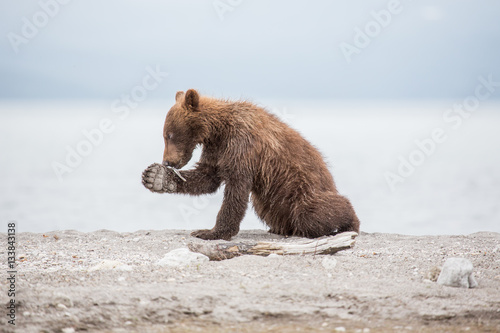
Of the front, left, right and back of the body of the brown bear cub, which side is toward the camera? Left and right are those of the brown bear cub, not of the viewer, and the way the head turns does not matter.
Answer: left

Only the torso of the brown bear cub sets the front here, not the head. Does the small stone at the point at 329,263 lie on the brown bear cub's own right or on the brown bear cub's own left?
on the brown bear cub's own left

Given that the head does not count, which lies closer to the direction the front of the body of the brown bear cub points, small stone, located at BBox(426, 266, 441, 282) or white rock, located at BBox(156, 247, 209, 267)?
the white rock

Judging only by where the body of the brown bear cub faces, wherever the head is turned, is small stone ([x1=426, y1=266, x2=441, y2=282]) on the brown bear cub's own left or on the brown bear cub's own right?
on the brown bear cub's own left

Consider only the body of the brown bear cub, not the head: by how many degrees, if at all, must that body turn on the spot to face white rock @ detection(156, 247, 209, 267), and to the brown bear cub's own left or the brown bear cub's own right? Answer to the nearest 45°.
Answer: approximately 90° to the brown bear cub's own left

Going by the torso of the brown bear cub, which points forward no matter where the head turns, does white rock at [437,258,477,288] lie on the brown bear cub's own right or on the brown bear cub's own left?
on the brown bear cub's own left

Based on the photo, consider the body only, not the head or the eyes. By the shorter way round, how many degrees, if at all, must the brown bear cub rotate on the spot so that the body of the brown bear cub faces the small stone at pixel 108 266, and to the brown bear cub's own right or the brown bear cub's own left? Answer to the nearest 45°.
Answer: approximately 45° to the brown bear cub's own left
